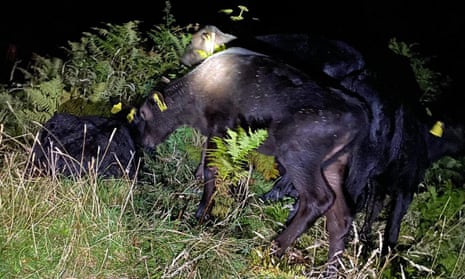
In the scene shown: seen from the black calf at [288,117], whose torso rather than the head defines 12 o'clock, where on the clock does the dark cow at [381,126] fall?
The dark cow is roughly at 5 o'clock from the black calf.

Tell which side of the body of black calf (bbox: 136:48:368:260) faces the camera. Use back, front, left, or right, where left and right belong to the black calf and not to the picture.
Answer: left

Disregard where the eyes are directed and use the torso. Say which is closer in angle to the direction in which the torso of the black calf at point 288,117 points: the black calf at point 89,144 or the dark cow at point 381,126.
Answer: the black calf
